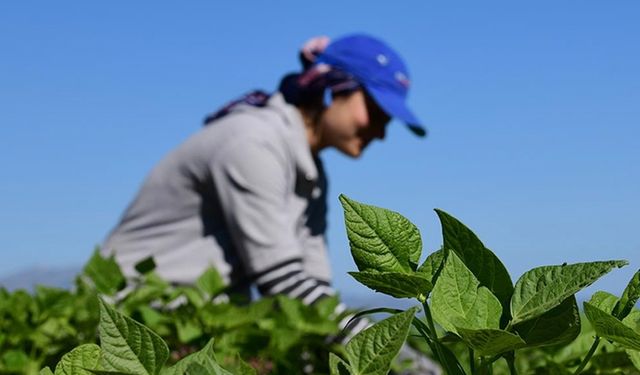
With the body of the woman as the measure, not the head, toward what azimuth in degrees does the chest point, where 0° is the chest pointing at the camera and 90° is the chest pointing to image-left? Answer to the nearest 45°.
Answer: approximately 270°

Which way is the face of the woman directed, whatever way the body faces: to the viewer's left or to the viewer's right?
to the viewer's right
